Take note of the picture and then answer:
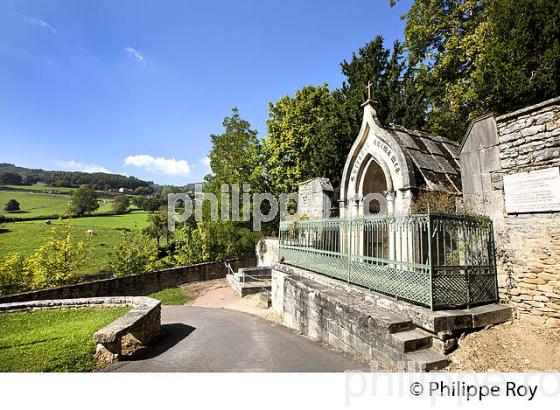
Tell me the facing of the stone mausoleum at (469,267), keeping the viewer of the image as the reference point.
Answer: facing the viewer and to the left of the viewer

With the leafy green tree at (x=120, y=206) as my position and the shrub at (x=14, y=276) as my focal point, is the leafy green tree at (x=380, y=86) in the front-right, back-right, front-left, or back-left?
front-left

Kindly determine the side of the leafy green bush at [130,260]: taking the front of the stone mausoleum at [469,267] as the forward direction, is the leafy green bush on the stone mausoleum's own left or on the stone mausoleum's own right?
on the stone mausoleum's own right

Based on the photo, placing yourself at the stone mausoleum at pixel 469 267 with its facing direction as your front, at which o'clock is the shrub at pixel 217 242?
The shrub is roughly at 3 o'clock from the stone mausoleum.

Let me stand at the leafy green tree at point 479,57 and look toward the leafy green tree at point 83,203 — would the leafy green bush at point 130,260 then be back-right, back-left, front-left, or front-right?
front-left

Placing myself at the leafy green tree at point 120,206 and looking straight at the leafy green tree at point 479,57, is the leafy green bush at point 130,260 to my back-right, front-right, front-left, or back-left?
front-right

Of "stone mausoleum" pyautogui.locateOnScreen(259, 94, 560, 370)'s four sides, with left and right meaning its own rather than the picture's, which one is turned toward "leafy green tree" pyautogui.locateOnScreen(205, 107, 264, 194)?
right

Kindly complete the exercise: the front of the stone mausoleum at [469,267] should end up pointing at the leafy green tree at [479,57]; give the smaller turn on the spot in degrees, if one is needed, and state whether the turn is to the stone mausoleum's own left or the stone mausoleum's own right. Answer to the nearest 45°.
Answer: approximately 135° to the stone mausoleum's own right

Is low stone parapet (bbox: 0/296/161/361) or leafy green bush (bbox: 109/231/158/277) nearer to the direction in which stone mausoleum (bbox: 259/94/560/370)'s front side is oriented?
the low stone parapet
